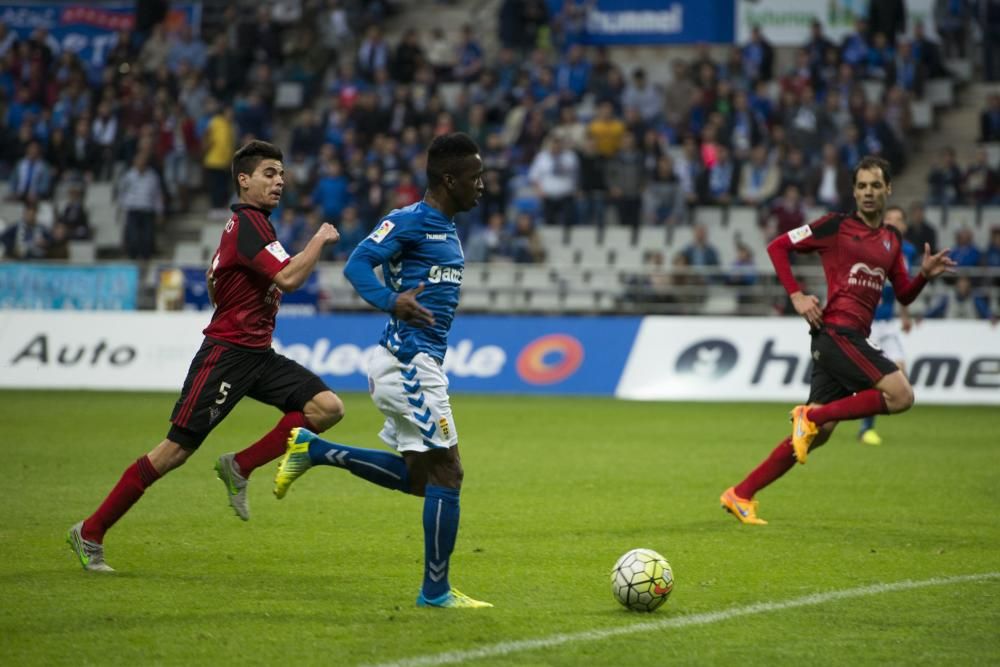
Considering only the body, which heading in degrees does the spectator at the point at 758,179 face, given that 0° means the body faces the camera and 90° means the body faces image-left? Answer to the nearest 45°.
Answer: approximately 0°

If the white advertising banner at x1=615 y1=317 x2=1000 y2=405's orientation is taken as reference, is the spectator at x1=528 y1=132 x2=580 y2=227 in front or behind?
behind

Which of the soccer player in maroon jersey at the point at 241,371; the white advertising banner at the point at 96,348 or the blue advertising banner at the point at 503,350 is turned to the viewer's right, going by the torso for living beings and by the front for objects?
the soccer player in maroon jersey

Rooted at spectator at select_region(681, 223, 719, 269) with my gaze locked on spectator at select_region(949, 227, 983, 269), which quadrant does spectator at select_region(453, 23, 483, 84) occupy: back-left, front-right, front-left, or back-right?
back-left

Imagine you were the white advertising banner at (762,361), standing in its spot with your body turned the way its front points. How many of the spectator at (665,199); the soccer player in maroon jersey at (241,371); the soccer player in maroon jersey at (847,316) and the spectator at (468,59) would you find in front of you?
2

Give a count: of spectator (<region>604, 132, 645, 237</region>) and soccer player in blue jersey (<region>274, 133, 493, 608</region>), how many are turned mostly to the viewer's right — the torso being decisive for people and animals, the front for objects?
1

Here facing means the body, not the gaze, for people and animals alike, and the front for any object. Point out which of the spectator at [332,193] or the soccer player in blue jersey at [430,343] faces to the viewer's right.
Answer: the soccer player in blue jersey

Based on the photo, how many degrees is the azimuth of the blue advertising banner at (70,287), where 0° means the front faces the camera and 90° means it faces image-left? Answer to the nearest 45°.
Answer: approximately 0°

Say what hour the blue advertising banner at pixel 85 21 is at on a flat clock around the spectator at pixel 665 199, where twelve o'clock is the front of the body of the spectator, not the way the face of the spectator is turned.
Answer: The blue advertising banner is roughly at 4 o'clock from the spectator.

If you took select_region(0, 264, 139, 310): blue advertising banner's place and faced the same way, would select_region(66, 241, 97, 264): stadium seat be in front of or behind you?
behind

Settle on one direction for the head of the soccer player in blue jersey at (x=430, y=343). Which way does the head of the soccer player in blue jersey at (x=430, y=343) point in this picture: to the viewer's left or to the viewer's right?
to the viewer's right

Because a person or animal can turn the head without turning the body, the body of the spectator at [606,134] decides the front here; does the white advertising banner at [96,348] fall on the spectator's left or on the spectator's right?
on the spectator's right

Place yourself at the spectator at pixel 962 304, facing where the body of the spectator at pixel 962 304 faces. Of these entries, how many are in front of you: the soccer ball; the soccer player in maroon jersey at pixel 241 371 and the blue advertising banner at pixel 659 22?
2
